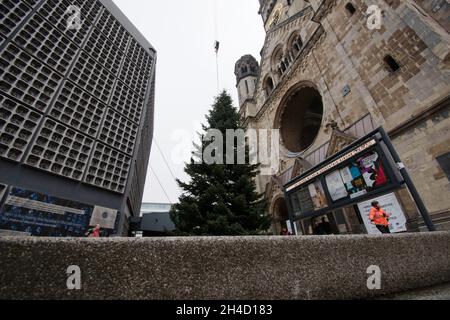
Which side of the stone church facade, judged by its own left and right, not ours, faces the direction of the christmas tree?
front

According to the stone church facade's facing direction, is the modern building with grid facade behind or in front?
in front

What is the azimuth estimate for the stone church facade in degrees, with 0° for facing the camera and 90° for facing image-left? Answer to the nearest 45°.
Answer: approximately 45°
